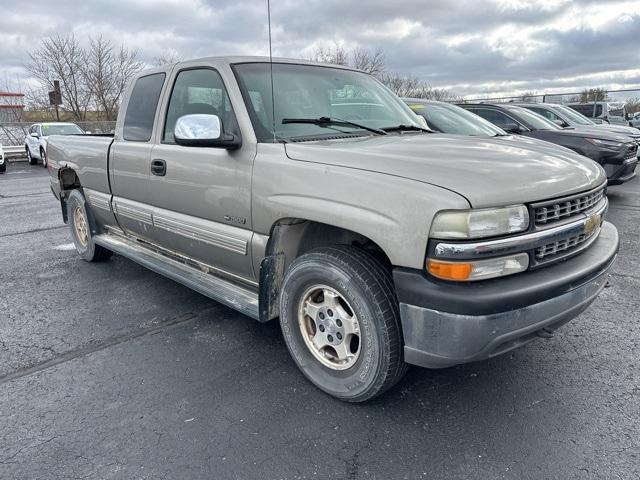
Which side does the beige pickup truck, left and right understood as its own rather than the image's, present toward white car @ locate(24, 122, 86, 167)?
back

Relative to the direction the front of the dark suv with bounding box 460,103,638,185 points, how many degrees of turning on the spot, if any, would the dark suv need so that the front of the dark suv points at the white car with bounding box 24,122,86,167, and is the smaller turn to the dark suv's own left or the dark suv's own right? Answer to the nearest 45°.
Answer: approximately 135° to the dark suv's own right

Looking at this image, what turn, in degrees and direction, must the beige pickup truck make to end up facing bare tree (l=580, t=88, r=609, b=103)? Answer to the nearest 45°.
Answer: approximately 90° to its left

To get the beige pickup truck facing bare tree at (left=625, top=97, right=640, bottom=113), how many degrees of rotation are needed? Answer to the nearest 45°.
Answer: approximately 90° to its left

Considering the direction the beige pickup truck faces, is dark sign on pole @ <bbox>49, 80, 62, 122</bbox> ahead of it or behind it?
behind

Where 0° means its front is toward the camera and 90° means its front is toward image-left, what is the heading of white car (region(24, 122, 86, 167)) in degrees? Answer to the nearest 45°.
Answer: approximately 315°

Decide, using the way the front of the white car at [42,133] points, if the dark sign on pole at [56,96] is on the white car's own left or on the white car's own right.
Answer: on the white car's own left

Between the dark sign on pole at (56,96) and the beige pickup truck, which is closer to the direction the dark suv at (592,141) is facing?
the beige pickup truck

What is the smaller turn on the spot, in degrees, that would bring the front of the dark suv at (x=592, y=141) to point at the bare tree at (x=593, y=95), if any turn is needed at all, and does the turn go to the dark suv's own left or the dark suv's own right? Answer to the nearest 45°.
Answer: approximately 135° to the dark suv's own left

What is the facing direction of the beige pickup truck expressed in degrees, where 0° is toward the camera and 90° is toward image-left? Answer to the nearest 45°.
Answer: approximately 315°
